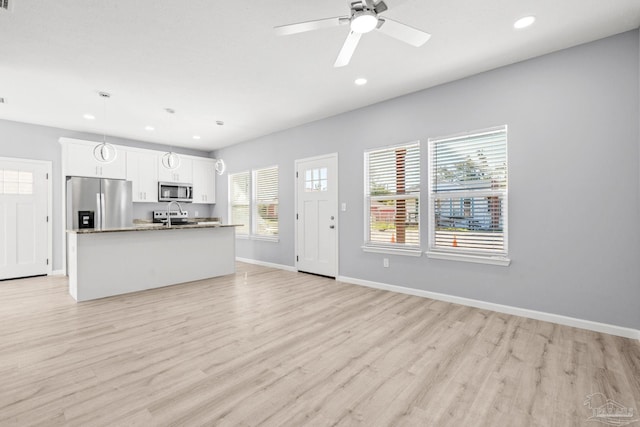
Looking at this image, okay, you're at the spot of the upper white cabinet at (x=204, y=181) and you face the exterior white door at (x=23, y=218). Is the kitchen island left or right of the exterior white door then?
left

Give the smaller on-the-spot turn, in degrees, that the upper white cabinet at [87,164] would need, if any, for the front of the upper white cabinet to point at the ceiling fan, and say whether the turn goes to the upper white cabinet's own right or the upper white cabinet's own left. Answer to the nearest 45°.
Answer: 0° — it already faces it

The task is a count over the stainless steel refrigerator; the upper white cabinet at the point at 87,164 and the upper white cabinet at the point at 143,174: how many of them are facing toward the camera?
3

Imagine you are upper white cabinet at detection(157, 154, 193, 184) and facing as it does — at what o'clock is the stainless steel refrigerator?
The stainless steel refrigerator is roughly at 2 o'clock from the upper white cabinet.

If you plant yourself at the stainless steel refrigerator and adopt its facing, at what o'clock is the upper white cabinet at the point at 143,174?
The upper white cabinet is roughly at 8 o'clock from the stainless steel refrigerator.

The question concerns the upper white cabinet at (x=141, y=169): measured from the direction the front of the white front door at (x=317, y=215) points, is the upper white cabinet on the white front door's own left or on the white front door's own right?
on the white front door's own right

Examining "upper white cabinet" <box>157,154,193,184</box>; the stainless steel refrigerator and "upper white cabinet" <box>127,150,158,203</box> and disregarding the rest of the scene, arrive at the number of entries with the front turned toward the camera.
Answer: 3

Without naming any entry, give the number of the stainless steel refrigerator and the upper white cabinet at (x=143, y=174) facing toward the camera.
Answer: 2

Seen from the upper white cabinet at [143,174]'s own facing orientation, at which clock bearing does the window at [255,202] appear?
The window is roughly at 10 o'clock from the upper white cabinet.

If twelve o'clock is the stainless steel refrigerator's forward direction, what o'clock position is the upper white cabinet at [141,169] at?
The upper white cabinet is roughly at 8 o'clock from the stainless steel refrigerator.

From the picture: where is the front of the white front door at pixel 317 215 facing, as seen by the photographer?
facing the viewer and to the left of the viewer

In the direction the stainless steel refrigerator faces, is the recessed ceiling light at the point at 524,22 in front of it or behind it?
in front

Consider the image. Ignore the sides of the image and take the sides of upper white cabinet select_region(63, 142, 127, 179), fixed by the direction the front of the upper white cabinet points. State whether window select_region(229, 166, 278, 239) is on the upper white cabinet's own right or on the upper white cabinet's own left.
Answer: on the upper white cabinet's own left

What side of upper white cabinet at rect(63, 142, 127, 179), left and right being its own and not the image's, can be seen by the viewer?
front
